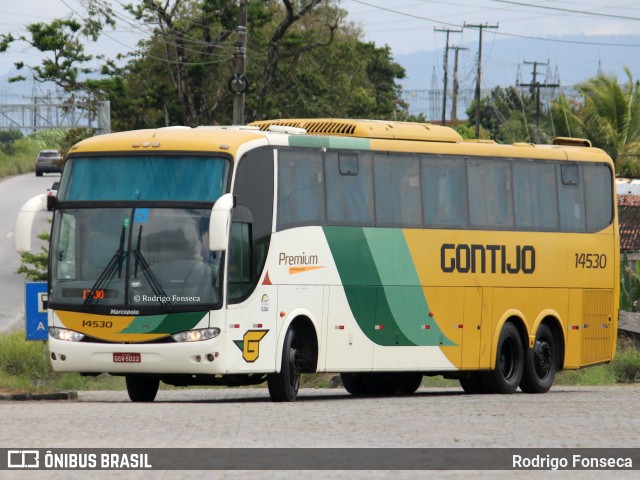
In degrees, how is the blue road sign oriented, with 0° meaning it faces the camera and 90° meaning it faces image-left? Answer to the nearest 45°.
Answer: approximately 0°

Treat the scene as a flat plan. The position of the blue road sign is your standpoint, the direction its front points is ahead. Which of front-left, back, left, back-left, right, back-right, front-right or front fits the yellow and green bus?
front-left

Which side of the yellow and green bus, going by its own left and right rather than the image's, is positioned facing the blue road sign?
right

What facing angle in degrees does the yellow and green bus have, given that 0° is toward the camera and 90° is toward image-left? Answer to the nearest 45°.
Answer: approximately 45°

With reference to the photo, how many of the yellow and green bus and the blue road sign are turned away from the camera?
0

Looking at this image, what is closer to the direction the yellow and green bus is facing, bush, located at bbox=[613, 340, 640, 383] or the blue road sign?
the blue road sign

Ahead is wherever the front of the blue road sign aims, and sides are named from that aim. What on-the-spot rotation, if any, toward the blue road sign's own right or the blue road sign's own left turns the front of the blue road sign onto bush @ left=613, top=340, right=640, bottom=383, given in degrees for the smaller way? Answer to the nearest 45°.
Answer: approximately 90° to the blue road sign's own left

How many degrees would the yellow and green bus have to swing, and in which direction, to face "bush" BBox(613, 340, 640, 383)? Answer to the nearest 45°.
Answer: approximately 180°

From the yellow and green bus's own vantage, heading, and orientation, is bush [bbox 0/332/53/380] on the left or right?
on its right
